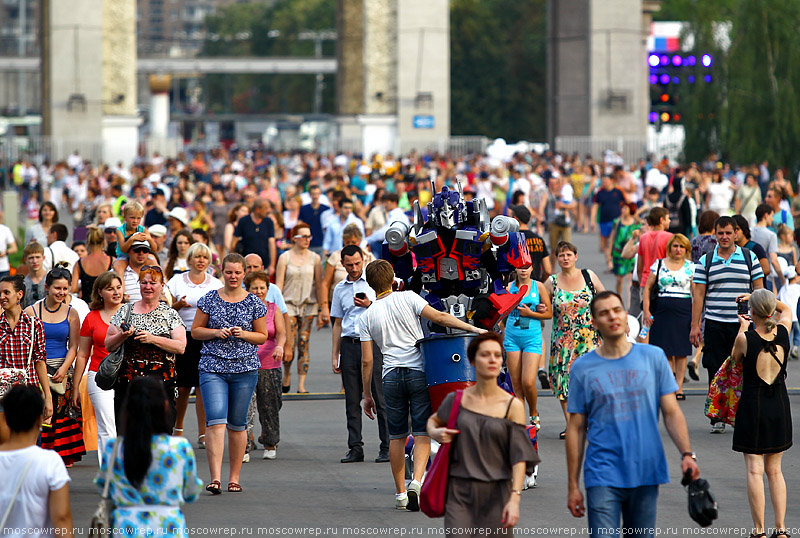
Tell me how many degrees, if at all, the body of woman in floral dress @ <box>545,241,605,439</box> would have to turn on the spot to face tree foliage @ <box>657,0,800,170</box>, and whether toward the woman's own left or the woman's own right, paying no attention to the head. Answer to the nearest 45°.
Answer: approximately 180°

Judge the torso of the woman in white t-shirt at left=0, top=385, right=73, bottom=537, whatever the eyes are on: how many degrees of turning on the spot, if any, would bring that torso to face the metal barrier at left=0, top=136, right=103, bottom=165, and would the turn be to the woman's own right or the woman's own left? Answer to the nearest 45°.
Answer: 0° — they already face it

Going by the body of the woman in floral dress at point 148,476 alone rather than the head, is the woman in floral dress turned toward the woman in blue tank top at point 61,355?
yes

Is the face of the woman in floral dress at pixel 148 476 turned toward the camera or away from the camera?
away from the camera

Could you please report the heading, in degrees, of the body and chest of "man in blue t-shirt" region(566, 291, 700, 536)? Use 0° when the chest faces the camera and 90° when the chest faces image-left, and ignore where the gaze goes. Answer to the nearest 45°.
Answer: approximately 0°
